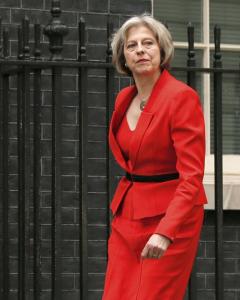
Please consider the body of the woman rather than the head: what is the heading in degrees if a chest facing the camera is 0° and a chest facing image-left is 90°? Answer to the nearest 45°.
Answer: approximately 45°
